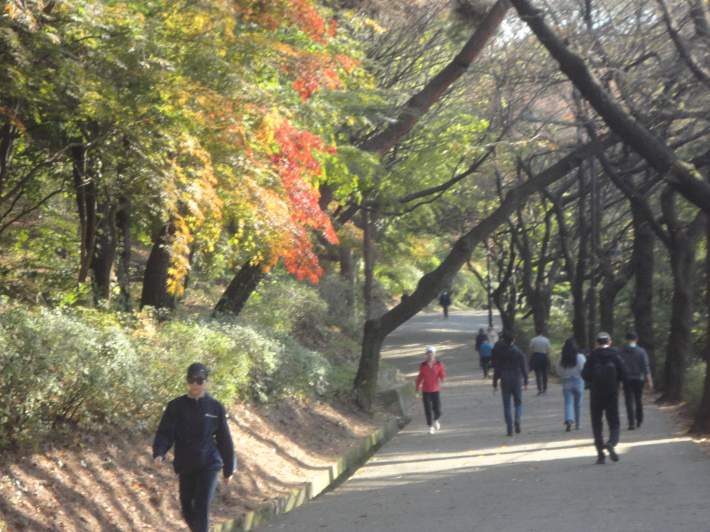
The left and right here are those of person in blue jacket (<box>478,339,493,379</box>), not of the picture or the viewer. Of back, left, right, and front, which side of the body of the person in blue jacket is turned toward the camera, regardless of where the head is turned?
back

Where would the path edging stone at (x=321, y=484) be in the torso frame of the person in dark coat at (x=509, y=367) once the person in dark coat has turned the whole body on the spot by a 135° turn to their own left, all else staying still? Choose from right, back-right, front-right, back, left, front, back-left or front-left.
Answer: front

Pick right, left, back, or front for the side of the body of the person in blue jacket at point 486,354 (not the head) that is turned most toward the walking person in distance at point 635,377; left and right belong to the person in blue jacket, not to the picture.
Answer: back

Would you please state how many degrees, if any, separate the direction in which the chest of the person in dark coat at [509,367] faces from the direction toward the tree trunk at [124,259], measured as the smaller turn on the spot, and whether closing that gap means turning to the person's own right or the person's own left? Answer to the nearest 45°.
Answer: approximately 90° to the person's own left

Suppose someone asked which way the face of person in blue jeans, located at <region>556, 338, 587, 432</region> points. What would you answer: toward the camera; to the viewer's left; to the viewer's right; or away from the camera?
away from the camera

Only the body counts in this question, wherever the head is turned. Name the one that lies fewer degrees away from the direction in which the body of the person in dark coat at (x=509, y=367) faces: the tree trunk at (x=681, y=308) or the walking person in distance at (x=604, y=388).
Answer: the tree trunk

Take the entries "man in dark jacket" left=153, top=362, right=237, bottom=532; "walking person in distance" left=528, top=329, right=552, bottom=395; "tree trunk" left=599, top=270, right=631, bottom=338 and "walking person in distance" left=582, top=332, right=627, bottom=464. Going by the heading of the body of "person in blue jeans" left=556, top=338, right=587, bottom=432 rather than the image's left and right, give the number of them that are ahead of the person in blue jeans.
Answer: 2

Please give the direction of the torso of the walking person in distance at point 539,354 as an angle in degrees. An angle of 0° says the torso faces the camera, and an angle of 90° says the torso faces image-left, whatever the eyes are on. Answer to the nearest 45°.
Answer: approximately 180°

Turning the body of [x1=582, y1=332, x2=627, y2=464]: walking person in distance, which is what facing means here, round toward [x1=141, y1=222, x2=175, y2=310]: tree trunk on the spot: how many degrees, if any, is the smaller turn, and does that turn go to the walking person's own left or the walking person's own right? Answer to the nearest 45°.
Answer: approximately 90° to the walking person's own left

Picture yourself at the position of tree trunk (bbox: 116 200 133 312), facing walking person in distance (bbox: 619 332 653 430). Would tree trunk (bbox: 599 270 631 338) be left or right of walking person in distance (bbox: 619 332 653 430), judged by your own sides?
left

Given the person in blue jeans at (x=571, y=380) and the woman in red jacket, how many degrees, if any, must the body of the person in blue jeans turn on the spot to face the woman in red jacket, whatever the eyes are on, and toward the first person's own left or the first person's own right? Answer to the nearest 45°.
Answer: approximately 90° to the first person's own left

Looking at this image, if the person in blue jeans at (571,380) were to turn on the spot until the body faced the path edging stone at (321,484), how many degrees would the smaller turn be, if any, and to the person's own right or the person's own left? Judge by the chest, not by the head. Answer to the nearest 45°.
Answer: approximately 135° to the person's own left

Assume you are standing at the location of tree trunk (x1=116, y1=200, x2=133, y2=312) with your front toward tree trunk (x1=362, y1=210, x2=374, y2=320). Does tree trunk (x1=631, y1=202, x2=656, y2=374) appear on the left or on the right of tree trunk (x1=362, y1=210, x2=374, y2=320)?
right

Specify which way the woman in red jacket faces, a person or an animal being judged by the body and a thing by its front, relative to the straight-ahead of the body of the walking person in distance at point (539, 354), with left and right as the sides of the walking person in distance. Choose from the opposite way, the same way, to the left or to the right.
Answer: the opposite way

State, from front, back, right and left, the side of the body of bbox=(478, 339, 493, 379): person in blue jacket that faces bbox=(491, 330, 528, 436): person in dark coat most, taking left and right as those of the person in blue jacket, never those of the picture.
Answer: back
